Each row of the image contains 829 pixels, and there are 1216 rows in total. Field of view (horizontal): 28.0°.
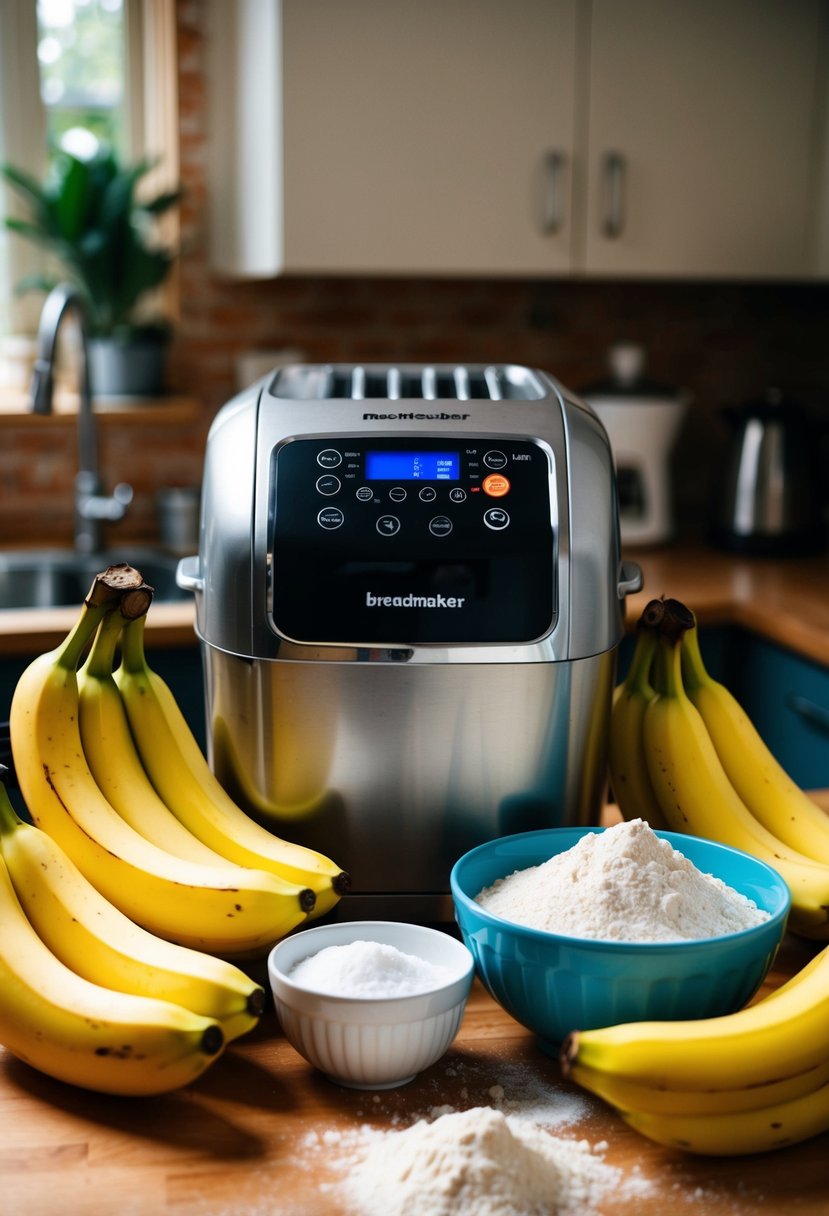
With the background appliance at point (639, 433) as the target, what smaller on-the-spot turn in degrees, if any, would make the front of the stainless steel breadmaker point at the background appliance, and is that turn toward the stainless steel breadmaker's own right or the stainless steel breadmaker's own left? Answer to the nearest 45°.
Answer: approximately 180°

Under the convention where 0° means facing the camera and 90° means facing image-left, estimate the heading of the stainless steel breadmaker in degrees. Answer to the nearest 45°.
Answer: approximately 0°

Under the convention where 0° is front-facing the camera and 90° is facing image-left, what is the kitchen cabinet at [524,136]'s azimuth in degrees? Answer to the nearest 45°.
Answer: approximately 0°

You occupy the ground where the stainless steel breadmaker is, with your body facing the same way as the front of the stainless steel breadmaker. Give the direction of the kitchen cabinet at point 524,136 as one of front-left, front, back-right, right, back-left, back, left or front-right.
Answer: back
